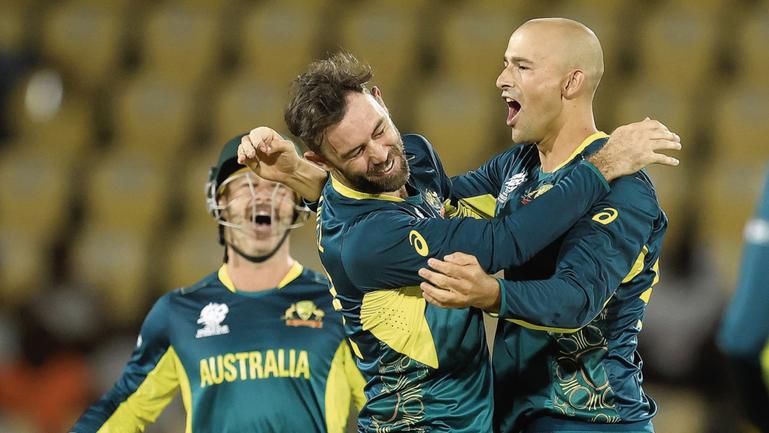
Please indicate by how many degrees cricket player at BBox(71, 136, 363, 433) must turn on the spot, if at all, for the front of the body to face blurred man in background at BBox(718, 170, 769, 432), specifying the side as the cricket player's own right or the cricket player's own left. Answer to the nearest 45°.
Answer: approximately 45° to the cricket player's own left

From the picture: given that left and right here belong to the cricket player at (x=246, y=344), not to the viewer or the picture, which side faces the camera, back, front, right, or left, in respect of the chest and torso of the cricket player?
front

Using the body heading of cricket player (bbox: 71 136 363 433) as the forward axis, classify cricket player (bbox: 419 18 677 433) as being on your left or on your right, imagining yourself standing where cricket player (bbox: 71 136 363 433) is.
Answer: on your left

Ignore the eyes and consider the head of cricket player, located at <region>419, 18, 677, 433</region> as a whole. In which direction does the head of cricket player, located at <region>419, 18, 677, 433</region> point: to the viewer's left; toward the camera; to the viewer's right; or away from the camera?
to the viewer's left

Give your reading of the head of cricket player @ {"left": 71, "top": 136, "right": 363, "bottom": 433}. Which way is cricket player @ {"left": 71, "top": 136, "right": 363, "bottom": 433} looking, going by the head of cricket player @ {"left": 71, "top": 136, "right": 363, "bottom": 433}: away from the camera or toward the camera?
toward the camera

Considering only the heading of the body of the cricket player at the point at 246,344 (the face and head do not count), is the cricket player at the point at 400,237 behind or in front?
in front

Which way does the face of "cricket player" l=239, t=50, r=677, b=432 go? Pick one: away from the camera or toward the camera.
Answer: toward the camera
